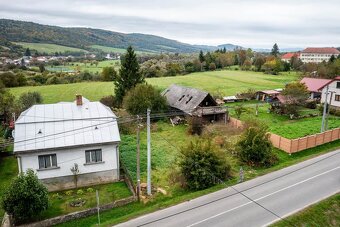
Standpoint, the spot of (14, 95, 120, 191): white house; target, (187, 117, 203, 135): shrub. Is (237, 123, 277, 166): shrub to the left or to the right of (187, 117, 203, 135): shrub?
right

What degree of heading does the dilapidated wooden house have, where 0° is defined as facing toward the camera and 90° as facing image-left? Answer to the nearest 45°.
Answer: approximately 315°

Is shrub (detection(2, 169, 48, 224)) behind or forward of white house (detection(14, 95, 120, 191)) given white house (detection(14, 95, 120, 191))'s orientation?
forward

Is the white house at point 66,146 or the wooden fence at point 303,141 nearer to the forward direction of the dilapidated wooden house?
the wooden fence

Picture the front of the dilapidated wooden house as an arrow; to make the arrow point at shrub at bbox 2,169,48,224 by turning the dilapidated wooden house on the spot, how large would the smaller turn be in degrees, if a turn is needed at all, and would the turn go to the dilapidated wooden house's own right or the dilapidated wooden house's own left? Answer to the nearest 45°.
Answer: approximately 90° to the dilapidated wooden house's own right

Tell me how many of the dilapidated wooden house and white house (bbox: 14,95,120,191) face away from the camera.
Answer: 0

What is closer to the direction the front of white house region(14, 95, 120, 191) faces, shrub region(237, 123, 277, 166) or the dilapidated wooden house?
the shrub

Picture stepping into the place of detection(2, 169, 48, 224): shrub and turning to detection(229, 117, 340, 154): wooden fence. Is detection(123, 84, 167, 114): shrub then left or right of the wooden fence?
left

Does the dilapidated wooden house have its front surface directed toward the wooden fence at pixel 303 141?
yes

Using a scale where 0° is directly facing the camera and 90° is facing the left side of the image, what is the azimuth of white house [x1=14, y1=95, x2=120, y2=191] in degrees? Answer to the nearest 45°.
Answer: approximately 0°
